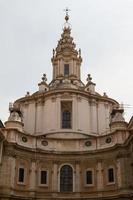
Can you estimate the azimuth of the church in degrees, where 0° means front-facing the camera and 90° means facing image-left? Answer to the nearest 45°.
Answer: approximately 0°
